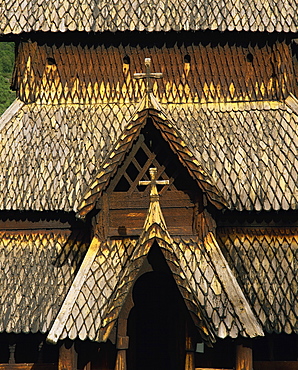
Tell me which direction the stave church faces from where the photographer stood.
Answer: facing the viewer
